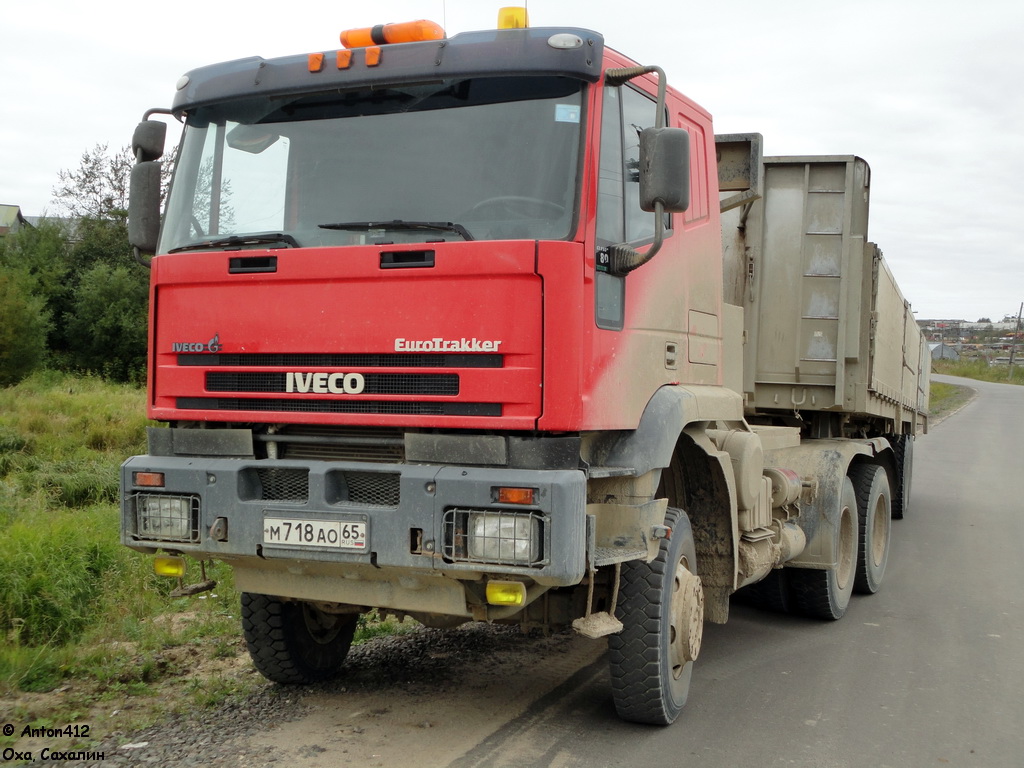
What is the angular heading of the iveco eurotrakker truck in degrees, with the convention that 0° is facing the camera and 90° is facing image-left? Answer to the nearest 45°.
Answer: approximately 45°

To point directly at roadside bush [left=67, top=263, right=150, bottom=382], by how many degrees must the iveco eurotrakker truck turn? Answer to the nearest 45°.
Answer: approximately 90° to its right

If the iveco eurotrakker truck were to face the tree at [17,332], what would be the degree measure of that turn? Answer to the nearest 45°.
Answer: approximately 90° to its right

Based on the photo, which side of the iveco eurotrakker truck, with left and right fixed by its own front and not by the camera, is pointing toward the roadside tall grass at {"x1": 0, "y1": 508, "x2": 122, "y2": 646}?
right
